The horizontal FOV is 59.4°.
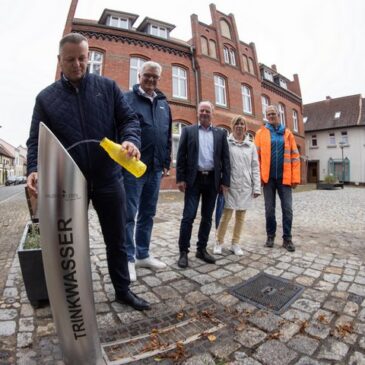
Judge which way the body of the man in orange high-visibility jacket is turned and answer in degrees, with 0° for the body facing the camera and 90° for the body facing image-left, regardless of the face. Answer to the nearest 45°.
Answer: approximately 0°

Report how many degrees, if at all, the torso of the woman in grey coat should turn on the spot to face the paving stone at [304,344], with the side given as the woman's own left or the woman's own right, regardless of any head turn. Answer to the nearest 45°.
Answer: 0° — they already face it

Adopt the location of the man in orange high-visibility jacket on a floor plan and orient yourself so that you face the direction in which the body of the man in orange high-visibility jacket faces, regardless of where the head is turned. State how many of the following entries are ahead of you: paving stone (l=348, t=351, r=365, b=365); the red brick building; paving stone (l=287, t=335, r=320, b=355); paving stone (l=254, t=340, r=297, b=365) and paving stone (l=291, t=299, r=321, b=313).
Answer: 4

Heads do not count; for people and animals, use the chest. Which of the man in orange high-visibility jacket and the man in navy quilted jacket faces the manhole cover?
the man in orange high-visibility jacket

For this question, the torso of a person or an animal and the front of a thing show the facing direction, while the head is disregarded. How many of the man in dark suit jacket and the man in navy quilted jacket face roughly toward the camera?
2
